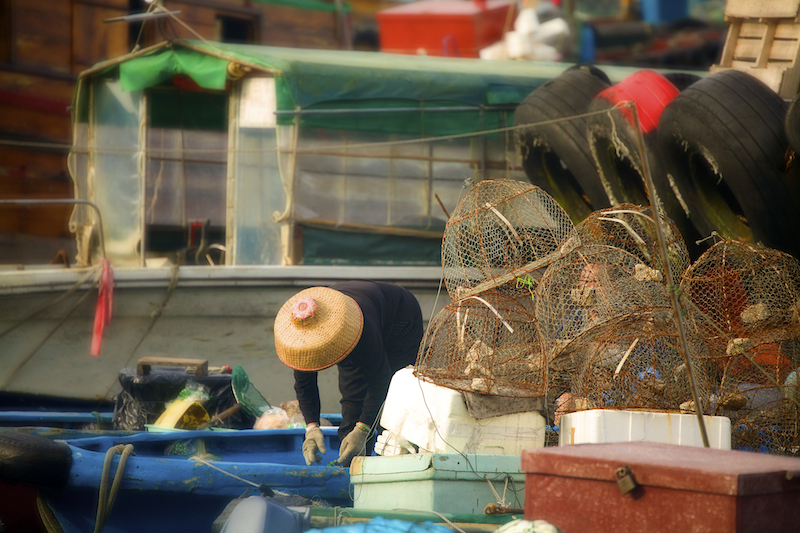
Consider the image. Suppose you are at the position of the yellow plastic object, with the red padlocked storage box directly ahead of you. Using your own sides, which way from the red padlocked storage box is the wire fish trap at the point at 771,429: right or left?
left

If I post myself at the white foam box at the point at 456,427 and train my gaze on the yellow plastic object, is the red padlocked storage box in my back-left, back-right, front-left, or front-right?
back-left
